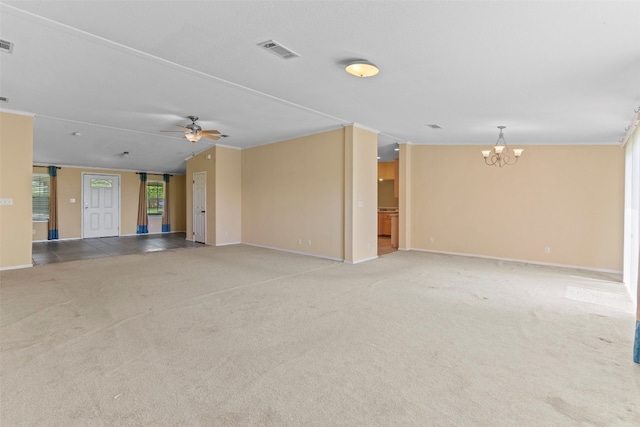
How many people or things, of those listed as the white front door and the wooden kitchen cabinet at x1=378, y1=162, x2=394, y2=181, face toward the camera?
2

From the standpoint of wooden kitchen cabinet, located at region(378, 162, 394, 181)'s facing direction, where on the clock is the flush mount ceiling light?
The flush mount ceiling light is roughly at 12 o'clock from the wooden kitchen cabinet.

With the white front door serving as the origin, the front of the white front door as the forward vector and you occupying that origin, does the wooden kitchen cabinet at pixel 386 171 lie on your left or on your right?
on your left

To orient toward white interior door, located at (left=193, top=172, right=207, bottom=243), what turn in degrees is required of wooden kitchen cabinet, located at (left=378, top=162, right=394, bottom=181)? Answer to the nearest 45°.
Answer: approximately 45° to its right

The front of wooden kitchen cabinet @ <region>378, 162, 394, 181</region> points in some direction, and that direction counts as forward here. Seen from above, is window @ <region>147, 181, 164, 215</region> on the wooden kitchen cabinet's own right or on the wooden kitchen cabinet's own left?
on the wooden kitchen cabinet's own right

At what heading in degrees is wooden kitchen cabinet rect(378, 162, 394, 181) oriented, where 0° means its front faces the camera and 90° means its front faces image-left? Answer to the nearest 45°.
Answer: approximately 0°

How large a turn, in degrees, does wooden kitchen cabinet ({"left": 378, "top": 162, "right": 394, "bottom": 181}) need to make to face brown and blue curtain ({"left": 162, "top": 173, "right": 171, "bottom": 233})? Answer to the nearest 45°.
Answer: approximately 90° to its right

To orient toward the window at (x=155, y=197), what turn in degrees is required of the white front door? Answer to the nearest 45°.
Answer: approximately 90° to its left

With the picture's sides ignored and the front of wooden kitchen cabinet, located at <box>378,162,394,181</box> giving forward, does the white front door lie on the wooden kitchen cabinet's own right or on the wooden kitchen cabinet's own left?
on the wooden kitchen cabinet's own right
